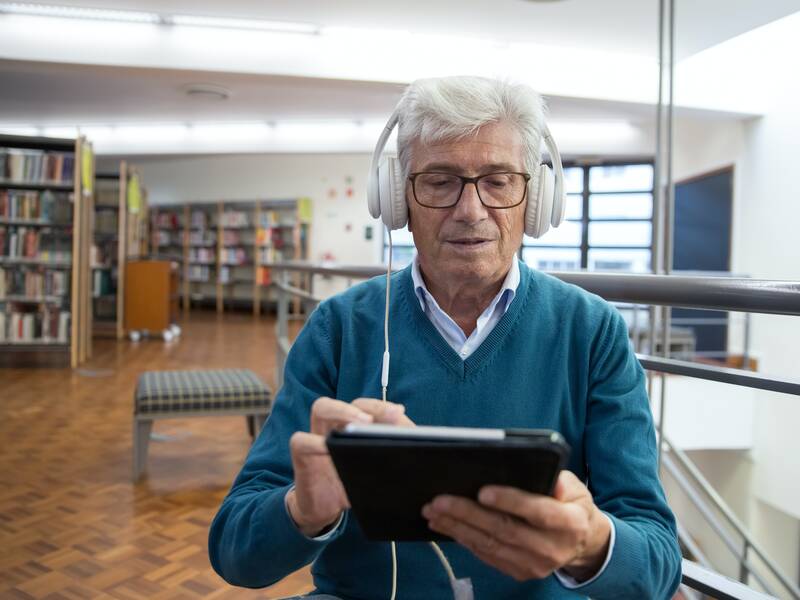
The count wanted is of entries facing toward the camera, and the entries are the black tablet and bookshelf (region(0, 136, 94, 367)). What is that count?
1

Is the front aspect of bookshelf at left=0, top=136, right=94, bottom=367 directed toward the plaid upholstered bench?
yes
